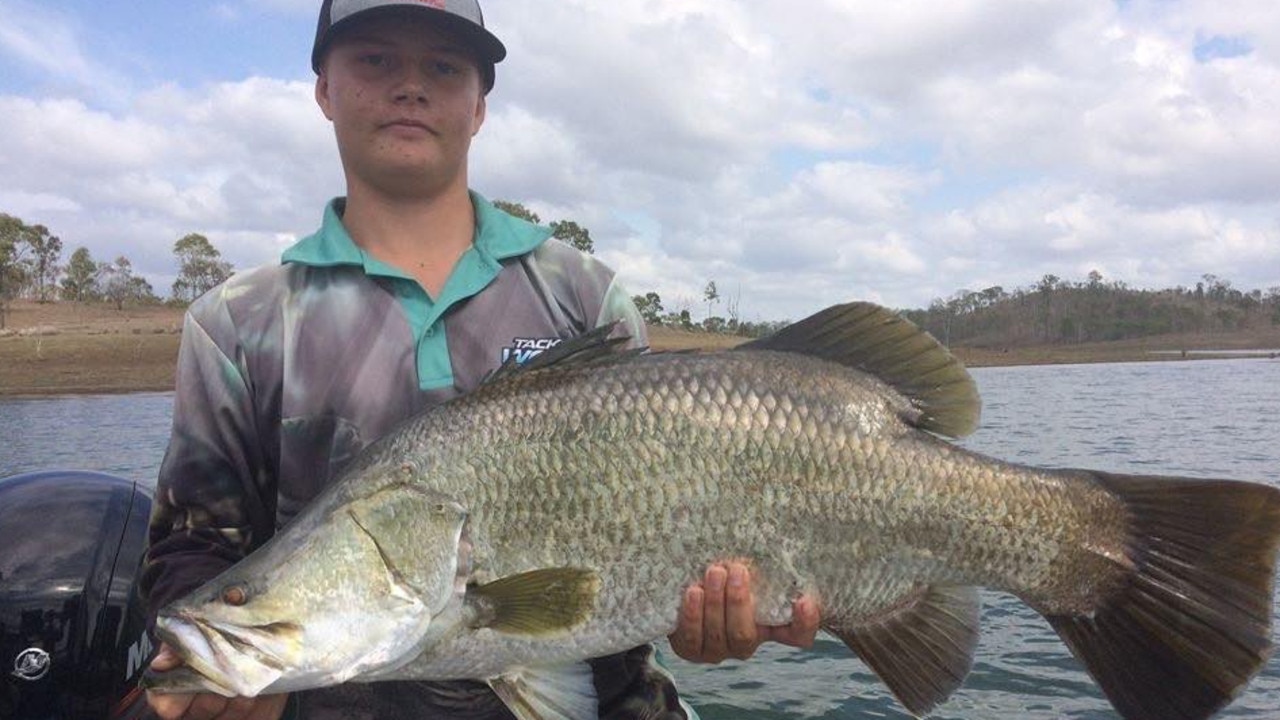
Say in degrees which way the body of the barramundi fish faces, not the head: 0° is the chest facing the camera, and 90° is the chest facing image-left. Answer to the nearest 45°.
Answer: approximately 90°

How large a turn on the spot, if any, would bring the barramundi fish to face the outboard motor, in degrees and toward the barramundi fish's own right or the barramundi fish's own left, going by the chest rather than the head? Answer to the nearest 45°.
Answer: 0° — it already faces it

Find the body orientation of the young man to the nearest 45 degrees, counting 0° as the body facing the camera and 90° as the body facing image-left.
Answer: approximately 0°
